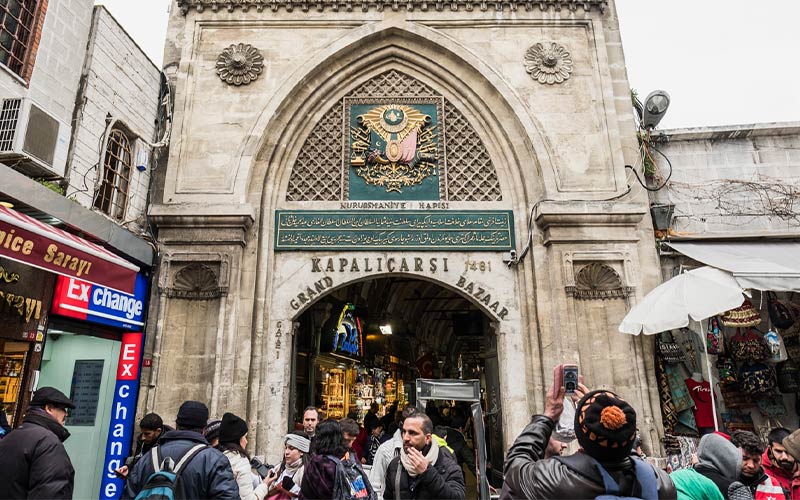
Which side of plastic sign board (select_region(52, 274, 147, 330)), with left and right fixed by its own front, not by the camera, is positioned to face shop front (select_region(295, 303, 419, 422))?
left

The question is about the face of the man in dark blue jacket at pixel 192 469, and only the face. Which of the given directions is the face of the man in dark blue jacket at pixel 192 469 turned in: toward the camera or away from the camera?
away from the camera

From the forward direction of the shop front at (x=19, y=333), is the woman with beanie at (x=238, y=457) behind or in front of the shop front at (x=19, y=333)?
in front

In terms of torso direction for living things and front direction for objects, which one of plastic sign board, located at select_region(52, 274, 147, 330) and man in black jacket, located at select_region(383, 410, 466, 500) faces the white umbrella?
the plastic sign board

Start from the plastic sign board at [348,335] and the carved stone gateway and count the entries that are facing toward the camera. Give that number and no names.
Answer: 2

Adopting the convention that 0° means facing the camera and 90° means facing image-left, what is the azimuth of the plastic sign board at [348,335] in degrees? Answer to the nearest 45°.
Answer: approximately 0°

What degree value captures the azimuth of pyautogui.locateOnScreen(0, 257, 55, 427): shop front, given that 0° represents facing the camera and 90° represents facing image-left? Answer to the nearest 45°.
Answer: approximately 315°

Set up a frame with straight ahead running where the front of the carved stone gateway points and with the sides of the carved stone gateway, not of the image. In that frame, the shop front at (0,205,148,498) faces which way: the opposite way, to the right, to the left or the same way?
to the left

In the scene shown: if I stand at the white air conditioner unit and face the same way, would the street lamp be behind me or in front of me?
in front

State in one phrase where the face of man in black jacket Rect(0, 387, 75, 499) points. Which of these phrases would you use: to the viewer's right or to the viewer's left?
to the viewer's right

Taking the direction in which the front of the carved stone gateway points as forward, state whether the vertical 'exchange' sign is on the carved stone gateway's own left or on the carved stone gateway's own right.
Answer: on the carved stone gateway's own right

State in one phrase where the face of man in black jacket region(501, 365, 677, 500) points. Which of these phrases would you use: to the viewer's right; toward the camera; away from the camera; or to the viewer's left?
away from the camera

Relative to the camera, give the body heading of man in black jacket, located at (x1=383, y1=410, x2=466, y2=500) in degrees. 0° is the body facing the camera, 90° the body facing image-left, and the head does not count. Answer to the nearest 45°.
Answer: approximately 45°

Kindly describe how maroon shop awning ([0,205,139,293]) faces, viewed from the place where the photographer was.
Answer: facing the viewer and to the right of the viewer
